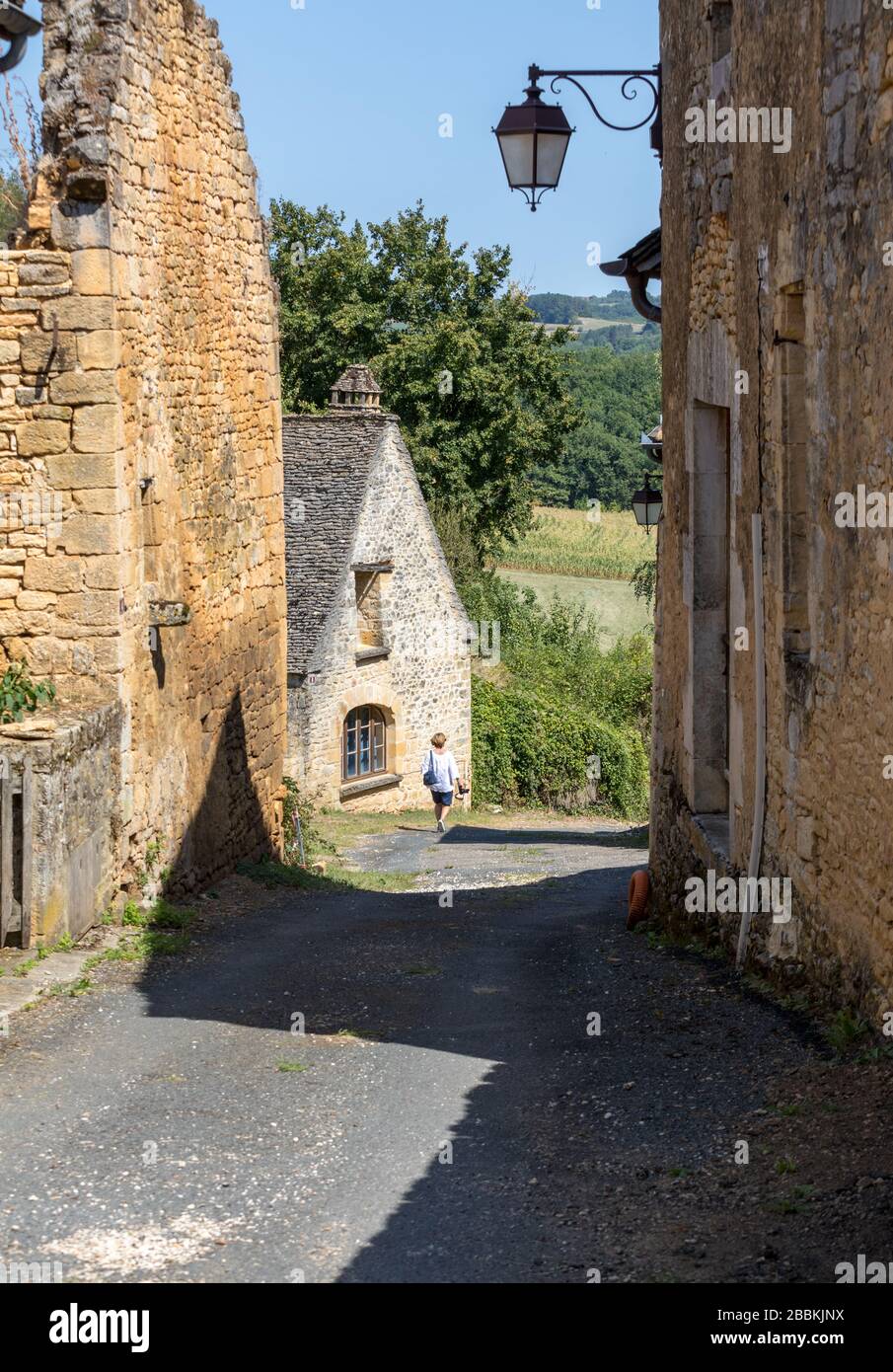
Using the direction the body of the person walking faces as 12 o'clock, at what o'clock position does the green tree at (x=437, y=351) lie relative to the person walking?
The green tree is roughly at 12 o'clock from the person walking.

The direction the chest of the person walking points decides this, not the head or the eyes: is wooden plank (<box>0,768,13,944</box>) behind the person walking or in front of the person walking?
behind

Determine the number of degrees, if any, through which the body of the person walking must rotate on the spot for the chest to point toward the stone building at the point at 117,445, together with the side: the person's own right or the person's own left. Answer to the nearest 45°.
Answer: approximately 180°

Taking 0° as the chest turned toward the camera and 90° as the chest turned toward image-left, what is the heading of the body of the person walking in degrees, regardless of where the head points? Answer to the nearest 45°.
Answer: approximately 180°

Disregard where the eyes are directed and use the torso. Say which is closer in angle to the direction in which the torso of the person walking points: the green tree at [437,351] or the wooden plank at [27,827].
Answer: the green tree

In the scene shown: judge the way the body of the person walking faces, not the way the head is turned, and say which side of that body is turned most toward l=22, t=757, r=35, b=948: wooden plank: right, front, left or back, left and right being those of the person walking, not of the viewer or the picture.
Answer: back

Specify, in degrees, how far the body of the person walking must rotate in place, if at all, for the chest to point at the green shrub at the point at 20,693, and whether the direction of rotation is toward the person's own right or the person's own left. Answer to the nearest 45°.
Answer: approximately 180°

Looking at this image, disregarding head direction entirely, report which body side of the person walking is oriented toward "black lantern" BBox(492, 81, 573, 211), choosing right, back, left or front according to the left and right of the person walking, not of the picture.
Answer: back

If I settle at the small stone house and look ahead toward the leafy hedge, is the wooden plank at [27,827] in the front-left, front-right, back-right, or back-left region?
back-right
